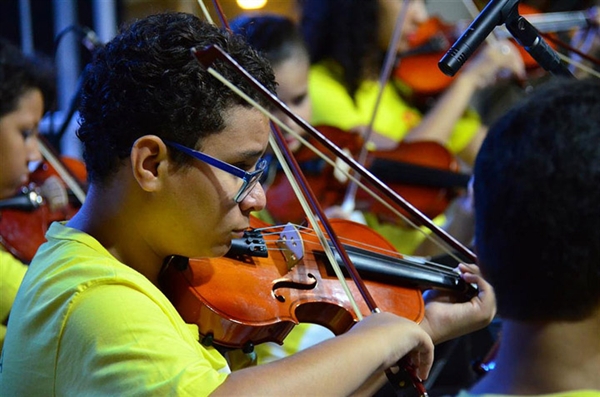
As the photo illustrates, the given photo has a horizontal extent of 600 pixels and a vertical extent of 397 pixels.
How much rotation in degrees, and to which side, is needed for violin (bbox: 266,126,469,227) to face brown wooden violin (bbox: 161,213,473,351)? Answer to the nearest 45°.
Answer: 0° — it already faces it

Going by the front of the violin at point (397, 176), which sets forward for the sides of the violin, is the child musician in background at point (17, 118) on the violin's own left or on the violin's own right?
on the violin's own right

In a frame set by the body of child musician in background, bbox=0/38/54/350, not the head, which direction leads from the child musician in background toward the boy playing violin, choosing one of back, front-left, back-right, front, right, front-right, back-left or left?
right

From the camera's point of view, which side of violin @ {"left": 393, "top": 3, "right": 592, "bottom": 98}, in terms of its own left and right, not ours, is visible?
front

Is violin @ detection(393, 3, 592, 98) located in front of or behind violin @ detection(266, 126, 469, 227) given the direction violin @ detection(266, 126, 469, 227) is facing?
behind

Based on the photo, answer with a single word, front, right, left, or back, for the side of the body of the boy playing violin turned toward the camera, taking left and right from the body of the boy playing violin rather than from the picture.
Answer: right

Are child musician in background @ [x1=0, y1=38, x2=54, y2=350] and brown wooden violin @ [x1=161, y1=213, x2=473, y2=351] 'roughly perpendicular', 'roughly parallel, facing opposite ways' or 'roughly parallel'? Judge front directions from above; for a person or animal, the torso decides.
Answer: roughly perpendicular

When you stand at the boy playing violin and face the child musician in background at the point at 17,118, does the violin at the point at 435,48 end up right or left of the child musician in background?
right

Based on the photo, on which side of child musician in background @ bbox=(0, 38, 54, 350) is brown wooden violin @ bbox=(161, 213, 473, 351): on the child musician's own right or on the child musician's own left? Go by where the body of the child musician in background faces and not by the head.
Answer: on the child musician's own right

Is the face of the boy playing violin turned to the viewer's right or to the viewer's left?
to the viewer's right

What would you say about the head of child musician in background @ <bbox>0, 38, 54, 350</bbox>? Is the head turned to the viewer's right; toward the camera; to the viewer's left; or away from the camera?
to the viewer's right

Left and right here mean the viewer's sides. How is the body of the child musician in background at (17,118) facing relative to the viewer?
facing to the right of the viewer

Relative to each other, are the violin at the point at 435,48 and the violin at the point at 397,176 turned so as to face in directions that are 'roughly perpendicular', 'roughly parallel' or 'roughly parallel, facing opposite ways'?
roughly parallel

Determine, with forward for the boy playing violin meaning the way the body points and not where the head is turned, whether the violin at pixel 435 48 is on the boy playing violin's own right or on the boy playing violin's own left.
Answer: on the boy playing violin's own left

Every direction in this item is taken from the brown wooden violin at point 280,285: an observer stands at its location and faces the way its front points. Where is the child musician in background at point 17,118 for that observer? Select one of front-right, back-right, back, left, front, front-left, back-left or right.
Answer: back-right
